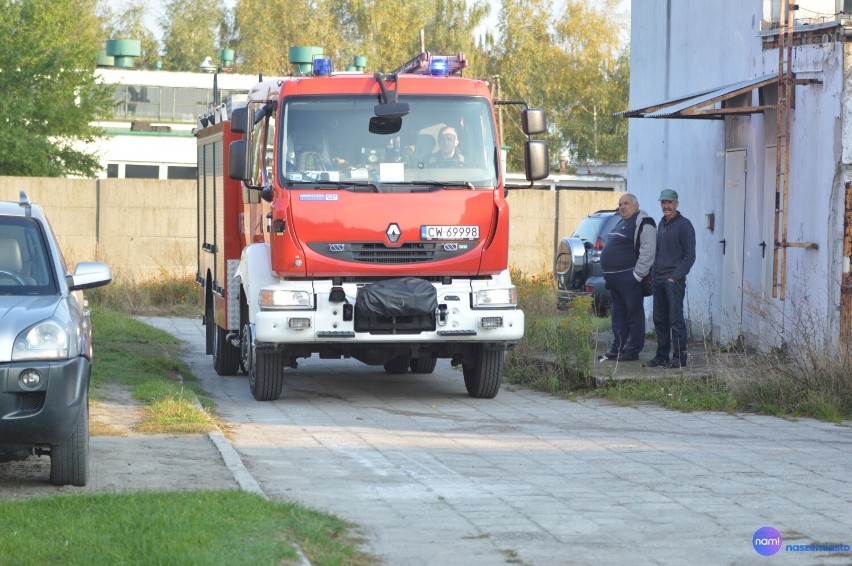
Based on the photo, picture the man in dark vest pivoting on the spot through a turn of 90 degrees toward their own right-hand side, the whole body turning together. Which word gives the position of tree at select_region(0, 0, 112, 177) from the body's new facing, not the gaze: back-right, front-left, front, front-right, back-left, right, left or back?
front

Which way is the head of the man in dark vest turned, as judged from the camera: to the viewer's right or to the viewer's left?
to the viewer's left

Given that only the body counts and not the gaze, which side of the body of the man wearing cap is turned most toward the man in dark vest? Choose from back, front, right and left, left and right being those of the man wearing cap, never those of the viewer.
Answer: right

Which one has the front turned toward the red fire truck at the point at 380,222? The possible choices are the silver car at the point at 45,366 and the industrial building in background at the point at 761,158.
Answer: the industrial building in background

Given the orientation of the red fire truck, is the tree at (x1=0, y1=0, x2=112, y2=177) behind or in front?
behind

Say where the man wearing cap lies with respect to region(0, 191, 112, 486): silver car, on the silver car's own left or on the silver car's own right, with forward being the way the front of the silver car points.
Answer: on the silver car's own left

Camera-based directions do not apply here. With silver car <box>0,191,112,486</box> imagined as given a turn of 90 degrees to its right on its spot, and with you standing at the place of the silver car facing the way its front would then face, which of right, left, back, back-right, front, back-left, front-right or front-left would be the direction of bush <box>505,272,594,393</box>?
back-right

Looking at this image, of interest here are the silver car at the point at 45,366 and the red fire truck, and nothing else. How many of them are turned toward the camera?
2

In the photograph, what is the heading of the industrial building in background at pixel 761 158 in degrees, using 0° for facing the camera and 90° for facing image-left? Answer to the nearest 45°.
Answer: approximately 45°

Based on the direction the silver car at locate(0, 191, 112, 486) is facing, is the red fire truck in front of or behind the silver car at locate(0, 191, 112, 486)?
behind

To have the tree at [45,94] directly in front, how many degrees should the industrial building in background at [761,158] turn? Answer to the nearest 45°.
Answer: approximately 90° to its right
